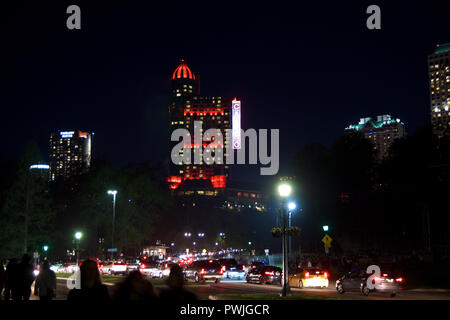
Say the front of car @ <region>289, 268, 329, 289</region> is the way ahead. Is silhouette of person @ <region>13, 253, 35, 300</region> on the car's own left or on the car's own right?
on the car's own left

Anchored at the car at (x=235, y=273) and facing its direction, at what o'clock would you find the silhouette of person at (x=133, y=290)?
The silhouette of person is roughly at 6 o'clock from the car.

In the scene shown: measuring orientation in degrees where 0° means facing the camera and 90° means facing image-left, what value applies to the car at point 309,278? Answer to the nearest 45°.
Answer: approximately 135°

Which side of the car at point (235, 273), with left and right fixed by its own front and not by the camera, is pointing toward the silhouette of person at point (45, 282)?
back

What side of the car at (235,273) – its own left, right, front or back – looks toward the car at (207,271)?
left

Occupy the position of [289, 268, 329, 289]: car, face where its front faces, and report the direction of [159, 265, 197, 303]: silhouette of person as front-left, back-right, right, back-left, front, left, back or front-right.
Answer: back-left

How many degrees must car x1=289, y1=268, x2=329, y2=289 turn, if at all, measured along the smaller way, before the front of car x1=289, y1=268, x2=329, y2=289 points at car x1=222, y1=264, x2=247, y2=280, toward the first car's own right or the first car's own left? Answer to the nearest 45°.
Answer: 0° — it already faces it

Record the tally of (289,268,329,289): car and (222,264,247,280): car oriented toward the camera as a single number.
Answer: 0
